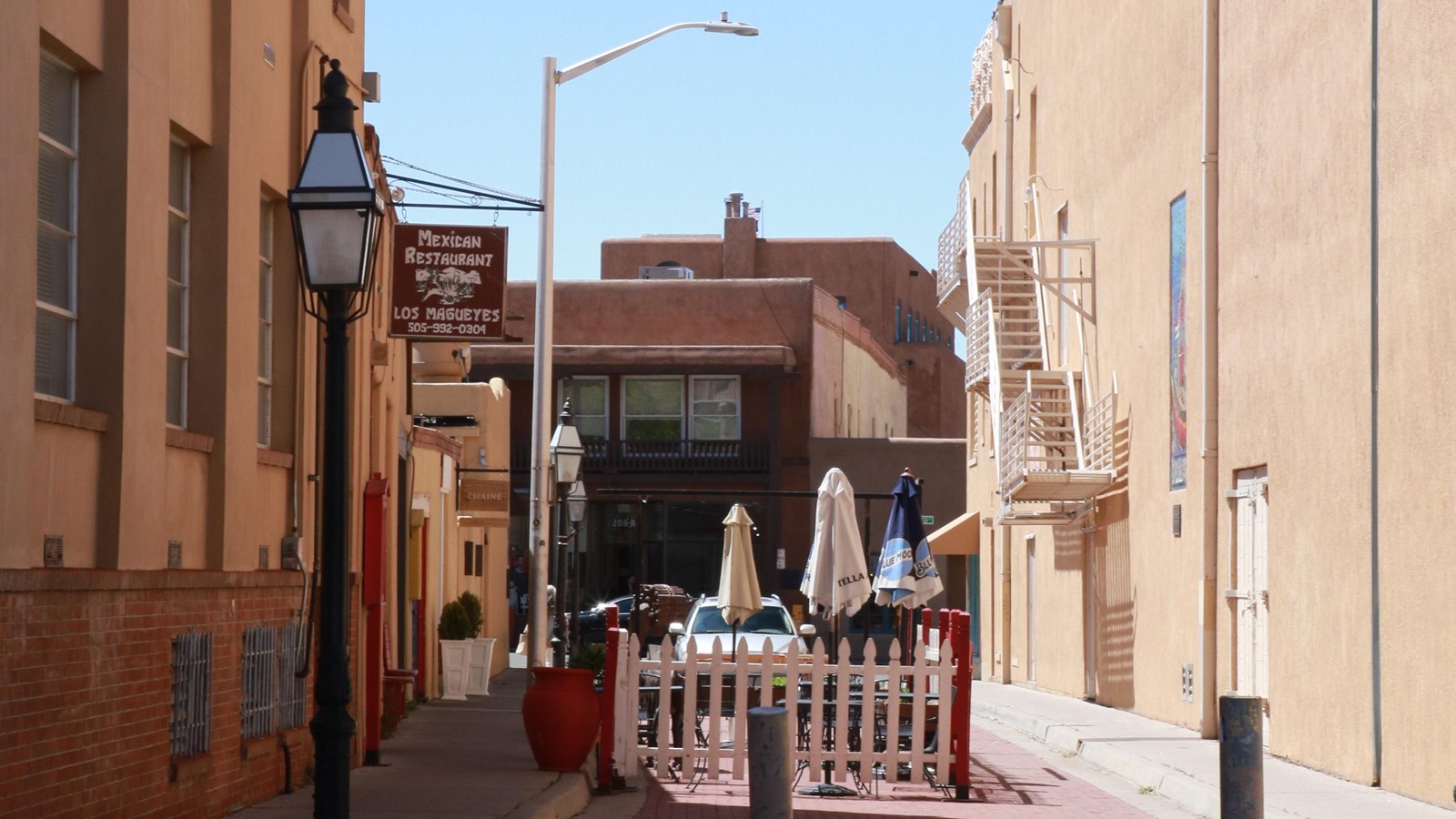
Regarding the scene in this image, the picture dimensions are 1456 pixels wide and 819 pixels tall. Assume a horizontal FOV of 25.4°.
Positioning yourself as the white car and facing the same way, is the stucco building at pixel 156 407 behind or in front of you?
in front

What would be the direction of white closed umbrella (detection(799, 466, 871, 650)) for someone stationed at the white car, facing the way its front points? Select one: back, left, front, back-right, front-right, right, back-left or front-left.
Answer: front

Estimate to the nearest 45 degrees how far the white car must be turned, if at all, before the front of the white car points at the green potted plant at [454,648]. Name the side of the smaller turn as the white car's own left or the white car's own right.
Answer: approximately 45° to the white car's own right

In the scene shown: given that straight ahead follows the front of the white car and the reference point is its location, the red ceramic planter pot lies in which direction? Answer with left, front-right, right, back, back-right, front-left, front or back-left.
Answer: front

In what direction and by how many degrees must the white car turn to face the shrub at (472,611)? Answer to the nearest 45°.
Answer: approximately 45° to its right

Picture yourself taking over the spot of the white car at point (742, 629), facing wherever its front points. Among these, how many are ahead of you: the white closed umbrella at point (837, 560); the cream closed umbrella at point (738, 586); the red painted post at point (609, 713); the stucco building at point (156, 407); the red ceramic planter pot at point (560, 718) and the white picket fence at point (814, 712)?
6

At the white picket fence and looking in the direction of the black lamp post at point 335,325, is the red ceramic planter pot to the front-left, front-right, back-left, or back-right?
front-right

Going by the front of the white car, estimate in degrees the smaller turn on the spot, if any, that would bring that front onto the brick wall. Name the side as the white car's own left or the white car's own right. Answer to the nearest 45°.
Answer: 0° — it already faces it

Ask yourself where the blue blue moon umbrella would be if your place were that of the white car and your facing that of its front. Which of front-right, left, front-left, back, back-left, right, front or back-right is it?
front

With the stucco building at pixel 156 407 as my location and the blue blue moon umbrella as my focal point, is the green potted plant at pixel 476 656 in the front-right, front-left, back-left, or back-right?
front-left

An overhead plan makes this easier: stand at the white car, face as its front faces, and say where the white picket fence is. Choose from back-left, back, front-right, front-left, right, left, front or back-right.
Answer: front

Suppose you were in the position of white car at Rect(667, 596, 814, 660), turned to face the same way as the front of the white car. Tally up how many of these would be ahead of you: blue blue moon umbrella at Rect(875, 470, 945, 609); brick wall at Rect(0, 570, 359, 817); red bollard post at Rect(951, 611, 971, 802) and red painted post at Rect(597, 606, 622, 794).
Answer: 4

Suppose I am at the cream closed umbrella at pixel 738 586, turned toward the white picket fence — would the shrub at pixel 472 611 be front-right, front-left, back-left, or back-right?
back-right

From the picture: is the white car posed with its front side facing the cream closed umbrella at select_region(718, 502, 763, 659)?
yes

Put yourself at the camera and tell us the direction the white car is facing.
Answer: facing the viewer
